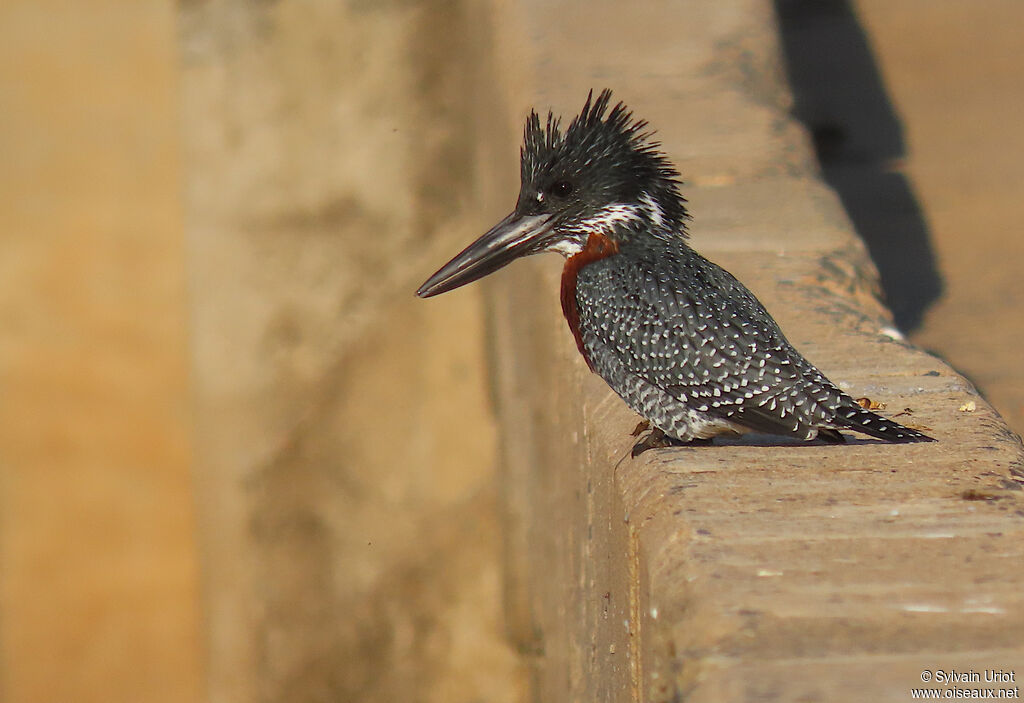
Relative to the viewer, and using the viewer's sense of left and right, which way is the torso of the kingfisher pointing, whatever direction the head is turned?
facing to the left of the viewer
